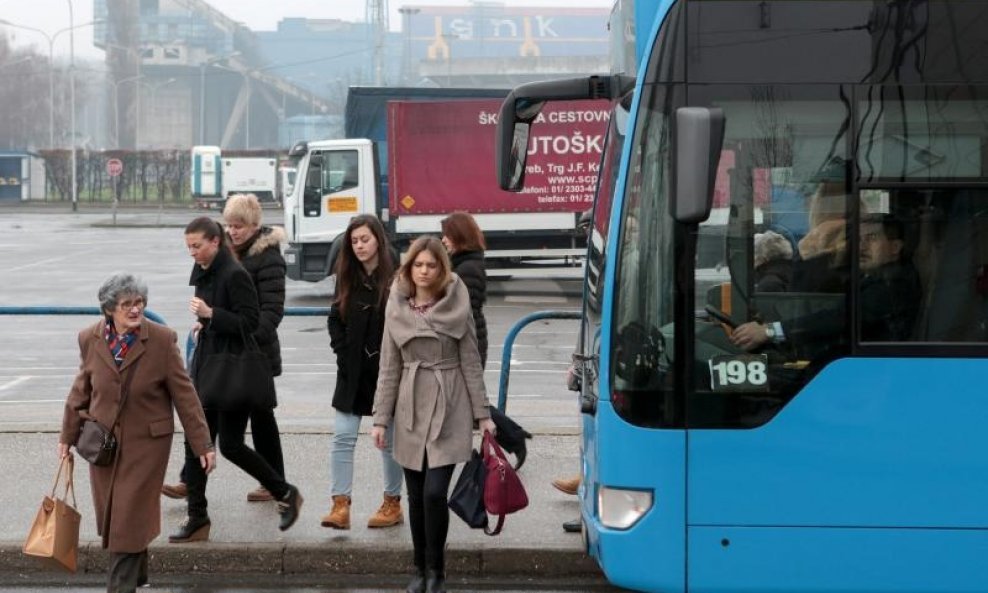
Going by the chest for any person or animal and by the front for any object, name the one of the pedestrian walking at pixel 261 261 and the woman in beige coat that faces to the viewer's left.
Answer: the pedestrian walking

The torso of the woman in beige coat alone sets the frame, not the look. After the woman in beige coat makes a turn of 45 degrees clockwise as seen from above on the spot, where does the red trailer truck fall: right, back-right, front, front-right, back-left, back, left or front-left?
back-right

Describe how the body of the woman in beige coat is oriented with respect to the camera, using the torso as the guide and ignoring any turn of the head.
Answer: toward the camera

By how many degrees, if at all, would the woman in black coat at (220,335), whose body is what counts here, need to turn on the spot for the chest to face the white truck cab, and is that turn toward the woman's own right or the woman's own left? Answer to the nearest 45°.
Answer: approximately 90° to the woman's own right

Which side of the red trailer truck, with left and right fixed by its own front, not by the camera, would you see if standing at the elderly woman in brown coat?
left

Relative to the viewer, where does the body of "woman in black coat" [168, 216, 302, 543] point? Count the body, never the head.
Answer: to the viewer's left

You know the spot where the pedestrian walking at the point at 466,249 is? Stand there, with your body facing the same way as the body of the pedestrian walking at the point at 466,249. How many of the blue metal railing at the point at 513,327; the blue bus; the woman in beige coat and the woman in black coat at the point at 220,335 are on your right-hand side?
1

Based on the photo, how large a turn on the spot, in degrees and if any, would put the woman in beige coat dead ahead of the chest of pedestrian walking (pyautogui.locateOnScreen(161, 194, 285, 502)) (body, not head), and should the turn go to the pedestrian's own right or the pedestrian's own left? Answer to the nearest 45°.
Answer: approximately 135° to the pedestrian's own left

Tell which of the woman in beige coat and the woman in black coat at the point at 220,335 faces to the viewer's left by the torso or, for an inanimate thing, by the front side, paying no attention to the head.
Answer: the woman in black coat

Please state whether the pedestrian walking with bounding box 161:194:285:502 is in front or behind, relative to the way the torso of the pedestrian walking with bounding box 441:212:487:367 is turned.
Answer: in front

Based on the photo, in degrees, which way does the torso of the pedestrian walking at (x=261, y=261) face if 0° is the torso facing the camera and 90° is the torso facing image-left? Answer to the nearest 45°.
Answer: approximately 90°
